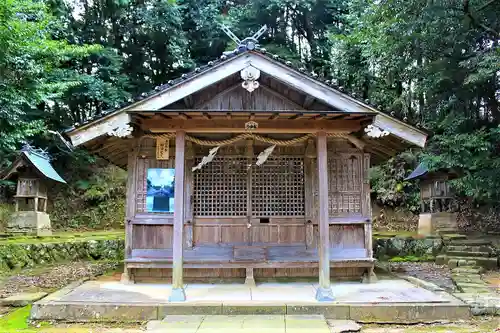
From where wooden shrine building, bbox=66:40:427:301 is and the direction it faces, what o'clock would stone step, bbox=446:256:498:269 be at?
The stone step is roughly at 8 o'clock from the wooden shrine building.

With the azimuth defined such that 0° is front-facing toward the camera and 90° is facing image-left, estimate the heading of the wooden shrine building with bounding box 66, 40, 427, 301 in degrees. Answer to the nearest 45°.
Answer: approximately 0°

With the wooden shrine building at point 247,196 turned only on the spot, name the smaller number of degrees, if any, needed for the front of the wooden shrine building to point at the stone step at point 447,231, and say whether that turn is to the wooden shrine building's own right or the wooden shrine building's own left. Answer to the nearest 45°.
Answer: approximately 135° to the wooden shrine building's own left

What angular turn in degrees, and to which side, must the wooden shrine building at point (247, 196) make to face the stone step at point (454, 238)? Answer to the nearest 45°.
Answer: approximately 135° to its left

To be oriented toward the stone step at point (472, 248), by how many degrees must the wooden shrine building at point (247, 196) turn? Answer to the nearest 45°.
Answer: approximately 135° to its left

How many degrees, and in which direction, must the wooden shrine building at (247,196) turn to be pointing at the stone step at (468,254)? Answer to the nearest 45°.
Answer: approximately 135° to its left

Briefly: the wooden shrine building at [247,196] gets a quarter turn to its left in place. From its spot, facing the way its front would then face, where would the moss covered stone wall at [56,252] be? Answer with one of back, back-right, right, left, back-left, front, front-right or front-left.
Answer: back-left

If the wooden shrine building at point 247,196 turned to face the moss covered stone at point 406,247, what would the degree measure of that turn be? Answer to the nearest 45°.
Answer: approximately 135° to its left
